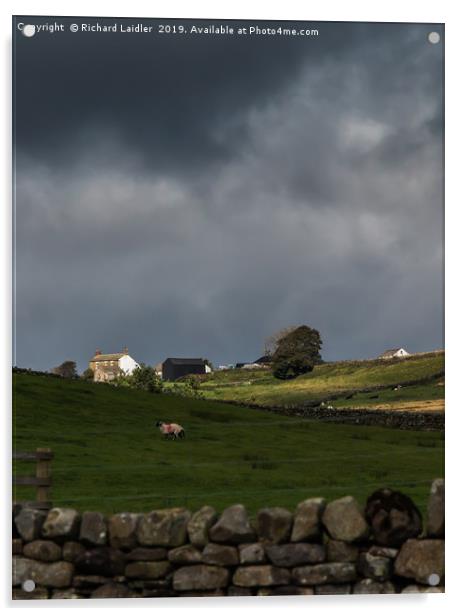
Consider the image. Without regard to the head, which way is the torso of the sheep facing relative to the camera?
to the viewer's left

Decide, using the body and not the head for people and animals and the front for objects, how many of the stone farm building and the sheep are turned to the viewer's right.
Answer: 0

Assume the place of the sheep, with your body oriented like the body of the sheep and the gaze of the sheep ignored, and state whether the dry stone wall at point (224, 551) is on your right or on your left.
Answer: on your left

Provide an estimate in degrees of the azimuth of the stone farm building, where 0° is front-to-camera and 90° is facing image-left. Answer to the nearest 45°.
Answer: approximately 45°
